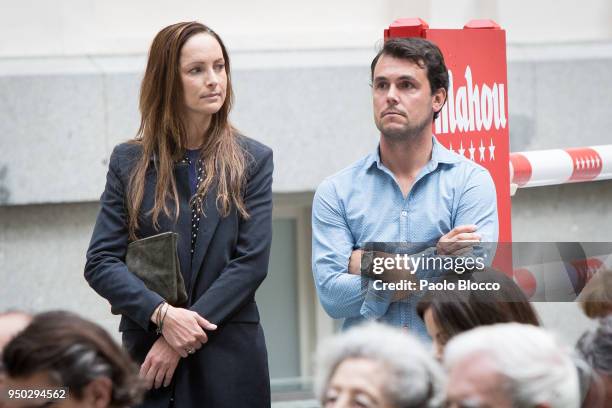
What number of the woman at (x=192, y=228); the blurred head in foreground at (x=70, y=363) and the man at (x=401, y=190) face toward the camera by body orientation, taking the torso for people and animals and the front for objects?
2

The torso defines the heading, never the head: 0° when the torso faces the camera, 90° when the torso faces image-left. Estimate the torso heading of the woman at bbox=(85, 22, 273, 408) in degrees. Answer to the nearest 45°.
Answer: approximately 0°

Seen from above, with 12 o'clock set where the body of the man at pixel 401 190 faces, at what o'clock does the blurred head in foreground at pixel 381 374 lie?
The blurred head in foreground is roughly at 12 o'clock from the man.

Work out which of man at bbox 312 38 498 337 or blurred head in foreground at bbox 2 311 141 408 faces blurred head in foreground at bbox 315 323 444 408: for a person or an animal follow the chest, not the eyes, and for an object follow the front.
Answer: the man

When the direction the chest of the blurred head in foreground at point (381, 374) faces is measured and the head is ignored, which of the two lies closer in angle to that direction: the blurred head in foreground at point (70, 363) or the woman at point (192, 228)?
the blurred head in foreground
